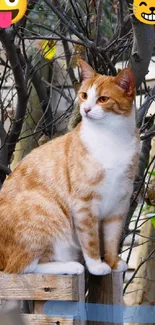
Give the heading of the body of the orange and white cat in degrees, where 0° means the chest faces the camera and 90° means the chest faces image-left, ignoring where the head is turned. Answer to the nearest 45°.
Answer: approximately 315°
